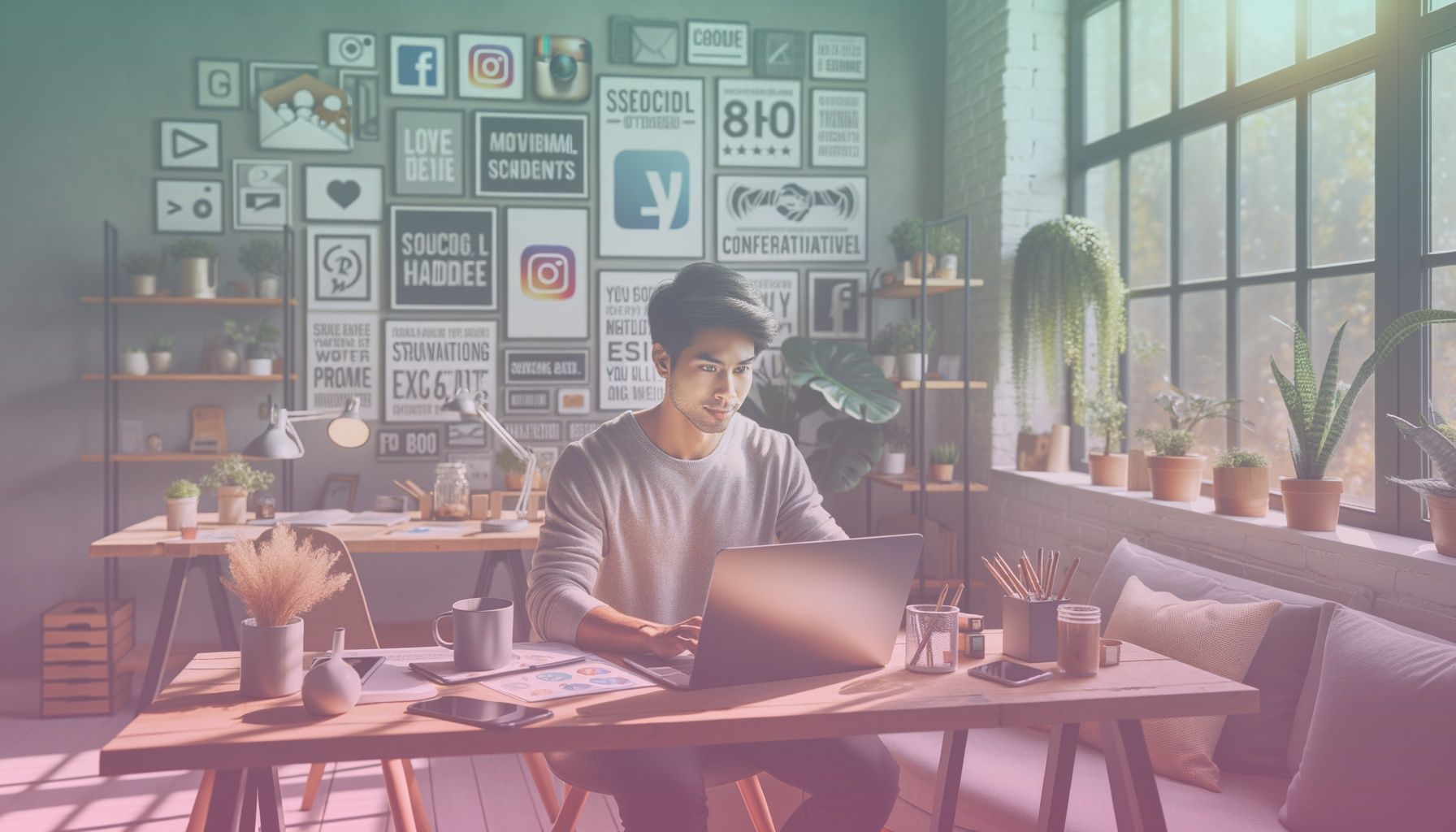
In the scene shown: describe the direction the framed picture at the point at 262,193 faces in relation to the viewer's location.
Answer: facing the viewer

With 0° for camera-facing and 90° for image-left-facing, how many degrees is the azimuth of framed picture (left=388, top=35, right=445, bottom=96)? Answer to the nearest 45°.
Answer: approximately 0°

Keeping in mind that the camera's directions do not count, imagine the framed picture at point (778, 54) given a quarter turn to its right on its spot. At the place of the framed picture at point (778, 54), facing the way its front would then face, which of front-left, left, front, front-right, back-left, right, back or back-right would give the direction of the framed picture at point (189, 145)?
front

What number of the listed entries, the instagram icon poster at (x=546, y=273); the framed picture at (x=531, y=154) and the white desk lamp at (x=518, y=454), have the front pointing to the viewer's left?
1

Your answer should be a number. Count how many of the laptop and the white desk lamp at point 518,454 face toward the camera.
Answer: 0

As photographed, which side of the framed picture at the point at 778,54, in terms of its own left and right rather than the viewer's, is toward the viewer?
front

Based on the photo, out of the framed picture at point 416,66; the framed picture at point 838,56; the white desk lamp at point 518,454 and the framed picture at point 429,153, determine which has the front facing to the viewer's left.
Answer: the white desk lamp

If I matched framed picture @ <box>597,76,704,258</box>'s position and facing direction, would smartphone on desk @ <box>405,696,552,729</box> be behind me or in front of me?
in front

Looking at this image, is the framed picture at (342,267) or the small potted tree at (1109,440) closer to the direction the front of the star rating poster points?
the small potted tree

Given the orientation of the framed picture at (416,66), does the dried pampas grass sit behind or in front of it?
in front

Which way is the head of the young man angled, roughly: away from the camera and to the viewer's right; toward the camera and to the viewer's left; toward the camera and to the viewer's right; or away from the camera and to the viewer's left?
toward the camera and to the viewer's right

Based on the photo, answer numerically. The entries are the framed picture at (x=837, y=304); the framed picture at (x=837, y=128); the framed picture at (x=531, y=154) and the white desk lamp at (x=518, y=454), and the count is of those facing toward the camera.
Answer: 3

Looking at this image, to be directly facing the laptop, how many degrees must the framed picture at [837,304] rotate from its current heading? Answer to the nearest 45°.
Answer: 0° — it already faces it

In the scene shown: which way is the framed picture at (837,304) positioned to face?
toward the camera

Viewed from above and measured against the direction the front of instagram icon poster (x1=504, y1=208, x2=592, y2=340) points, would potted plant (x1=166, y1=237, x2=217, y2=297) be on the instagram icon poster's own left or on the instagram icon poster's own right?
on the instagram icon poster's own right

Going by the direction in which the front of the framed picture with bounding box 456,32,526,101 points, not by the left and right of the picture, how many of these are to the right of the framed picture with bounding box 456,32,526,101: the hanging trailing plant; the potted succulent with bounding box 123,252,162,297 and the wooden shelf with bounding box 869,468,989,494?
1

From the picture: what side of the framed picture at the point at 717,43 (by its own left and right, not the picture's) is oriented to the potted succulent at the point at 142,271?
right
